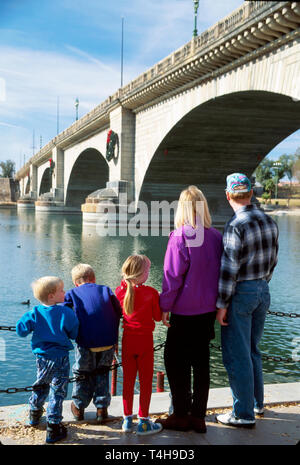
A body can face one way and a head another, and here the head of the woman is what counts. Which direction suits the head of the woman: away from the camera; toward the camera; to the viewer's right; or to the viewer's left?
away from the camera

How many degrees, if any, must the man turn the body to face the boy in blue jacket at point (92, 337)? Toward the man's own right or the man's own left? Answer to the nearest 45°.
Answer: approximately 45° to the man's own left

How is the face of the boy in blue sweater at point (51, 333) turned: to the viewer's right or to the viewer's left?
to the viewer's right

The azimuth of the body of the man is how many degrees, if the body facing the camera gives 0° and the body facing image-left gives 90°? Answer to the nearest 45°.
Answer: approximately 135°

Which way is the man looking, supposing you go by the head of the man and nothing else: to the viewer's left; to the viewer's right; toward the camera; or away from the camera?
away from the camera

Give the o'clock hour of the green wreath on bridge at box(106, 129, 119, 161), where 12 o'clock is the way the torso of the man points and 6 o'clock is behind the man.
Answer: The green wreath on bridge is roughly at 1 o'clock from the man.

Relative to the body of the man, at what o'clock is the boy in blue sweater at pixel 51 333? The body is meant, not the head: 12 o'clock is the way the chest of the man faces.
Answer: The boy in blue sweater is roughly at 10 o'clock from the man.

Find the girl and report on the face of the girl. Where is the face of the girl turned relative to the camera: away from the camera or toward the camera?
away from the camera

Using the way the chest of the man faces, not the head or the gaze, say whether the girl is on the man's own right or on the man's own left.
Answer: on the man's own left
